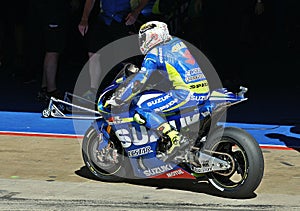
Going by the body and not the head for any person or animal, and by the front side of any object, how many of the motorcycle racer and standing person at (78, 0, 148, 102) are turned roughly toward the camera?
1

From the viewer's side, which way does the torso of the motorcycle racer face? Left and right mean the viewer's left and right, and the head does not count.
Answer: facing away from the viewer and to the left of the viewer

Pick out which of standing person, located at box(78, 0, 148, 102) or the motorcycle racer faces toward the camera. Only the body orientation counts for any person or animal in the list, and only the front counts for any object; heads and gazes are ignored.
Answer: the standing person

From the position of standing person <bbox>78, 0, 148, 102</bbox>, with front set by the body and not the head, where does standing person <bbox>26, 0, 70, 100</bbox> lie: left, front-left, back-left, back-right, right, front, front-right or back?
right

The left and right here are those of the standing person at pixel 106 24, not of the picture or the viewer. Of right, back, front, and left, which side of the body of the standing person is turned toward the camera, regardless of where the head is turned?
front

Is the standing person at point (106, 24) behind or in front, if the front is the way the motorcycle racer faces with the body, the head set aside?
in front

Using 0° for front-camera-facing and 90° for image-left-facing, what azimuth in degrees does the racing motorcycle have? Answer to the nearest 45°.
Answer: approximately 135°

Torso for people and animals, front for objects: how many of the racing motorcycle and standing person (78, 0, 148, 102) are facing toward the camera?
1
